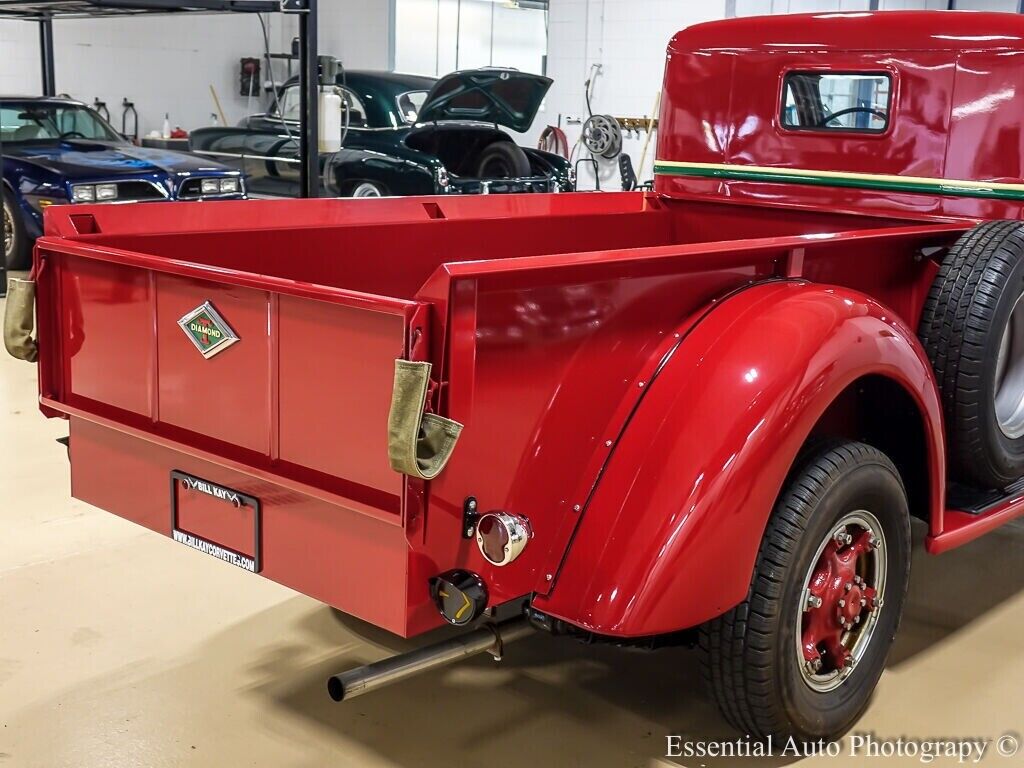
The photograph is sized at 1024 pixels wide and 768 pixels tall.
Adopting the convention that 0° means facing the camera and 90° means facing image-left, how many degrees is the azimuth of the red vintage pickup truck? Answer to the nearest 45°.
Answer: approximately 225°

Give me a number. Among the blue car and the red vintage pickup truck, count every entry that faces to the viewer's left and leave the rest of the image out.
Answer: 0

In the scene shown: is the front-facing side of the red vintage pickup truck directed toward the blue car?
no

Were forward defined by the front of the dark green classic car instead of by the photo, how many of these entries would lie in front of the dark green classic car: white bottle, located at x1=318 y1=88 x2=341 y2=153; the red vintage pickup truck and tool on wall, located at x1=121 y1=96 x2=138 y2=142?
1

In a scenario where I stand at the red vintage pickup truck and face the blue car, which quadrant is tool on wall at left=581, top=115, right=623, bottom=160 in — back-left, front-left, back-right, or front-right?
front-right

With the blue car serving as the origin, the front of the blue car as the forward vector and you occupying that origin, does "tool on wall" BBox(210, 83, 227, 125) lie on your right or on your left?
on your left

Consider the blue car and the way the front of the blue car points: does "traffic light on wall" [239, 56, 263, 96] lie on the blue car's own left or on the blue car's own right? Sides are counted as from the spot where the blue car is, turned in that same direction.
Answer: on the blue car's own left

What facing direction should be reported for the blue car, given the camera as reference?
facing the viewer and to the right of the viewer

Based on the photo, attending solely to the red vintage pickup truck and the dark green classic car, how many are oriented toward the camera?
0

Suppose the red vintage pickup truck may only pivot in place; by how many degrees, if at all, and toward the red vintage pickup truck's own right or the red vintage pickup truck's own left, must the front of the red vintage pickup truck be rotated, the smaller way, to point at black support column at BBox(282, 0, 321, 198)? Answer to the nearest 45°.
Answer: approximately 45° to the red vintage pickup truck's own left

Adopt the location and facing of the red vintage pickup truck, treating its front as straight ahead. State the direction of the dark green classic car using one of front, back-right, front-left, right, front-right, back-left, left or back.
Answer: front-left

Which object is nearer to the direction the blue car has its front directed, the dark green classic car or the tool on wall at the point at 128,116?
the dark green classic car

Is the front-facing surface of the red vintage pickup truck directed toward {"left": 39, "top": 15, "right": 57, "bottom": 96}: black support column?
no

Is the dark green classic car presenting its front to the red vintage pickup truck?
no

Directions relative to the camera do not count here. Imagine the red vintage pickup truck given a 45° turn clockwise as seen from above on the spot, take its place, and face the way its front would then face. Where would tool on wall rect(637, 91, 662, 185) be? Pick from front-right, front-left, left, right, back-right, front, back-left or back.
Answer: left
